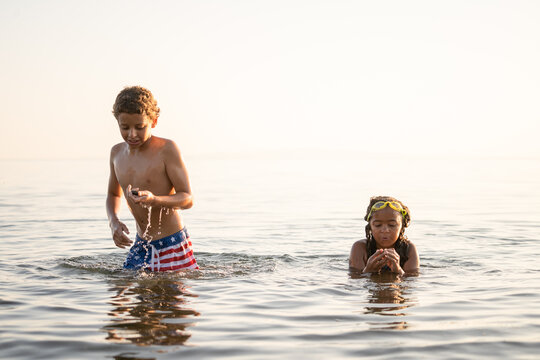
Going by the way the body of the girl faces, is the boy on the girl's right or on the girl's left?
on the girl's right

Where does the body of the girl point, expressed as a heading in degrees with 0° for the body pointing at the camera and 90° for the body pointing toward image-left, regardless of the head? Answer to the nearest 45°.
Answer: approximately 0°

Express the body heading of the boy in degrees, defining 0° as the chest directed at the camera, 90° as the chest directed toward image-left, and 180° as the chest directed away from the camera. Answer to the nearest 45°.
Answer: approximately 45°

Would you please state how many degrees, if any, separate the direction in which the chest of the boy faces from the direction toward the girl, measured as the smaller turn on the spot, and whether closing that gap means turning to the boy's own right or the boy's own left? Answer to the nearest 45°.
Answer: approximately 135° to the boy's own left

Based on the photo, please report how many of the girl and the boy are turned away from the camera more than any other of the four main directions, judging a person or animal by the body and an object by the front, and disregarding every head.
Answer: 0
